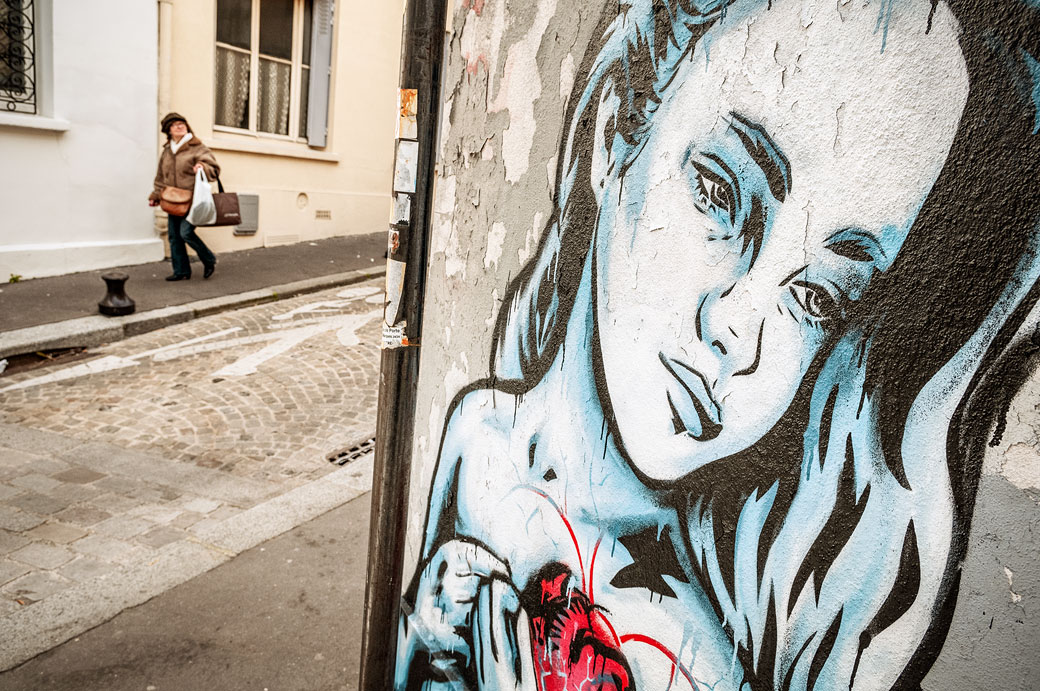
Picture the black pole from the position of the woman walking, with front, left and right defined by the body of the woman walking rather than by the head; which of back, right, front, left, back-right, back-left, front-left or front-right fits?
front-left

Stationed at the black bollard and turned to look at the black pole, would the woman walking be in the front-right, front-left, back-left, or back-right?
back-left

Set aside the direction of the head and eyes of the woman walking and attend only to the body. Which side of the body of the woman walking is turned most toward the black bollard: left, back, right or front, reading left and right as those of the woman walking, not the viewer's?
front
